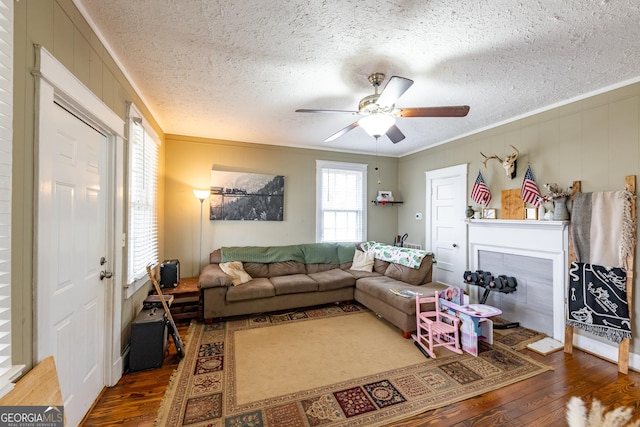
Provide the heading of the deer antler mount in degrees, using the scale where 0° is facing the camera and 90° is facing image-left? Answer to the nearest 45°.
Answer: approximately 45°

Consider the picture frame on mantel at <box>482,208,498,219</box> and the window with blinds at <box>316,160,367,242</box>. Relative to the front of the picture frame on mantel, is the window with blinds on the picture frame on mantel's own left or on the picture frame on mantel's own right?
on the picture frame on mantel's own right

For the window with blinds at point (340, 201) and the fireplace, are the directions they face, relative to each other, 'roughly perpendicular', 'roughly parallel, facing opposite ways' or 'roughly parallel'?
roughly perpendicular

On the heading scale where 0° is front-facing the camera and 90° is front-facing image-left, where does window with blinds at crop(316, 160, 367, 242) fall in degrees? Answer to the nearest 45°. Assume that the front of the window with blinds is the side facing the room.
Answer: approximately 0°

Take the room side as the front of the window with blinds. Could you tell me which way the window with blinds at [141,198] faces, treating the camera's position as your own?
facing to the right of the viewer

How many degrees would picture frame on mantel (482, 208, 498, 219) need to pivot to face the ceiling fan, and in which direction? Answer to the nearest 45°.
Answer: approximately 45° to its left

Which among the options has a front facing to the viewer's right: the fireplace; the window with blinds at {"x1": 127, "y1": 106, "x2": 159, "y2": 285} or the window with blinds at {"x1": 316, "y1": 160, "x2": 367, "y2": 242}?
the window with blinds at {"x1": 127, "y1": 106, "x2": 159, "y2": 285}

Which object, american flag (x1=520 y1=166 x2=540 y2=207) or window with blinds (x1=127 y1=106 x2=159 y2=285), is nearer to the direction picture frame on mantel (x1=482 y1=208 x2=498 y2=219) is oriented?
the window with blinds

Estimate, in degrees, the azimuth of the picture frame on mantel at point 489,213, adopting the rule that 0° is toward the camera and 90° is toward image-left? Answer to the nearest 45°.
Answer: approximately 45°

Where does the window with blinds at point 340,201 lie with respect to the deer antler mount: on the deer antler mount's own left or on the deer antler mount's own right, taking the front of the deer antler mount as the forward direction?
on the deer antler mount's own right
